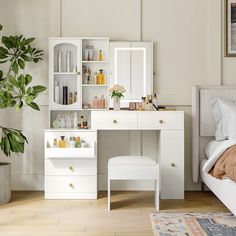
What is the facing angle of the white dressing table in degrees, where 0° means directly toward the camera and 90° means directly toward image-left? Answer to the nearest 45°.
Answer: approximately 0°

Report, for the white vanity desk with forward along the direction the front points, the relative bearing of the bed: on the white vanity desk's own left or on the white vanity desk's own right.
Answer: on the white vanity desk's own left

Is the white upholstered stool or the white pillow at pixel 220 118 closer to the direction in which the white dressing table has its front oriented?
the white upholstered stool

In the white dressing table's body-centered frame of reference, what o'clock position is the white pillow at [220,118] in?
The white pillow is roughly at 9 o'clock from the white dressing table.

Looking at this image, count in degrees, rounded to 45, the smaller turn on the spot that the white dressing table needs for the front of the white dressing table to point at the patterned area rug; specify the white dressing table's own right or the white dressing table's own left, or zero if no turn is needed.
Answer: approximately 45° to the white dressing table's own left

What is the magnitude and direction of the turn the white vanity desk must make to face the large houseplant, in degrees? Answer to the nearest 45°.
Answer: approximately 90° to its right
